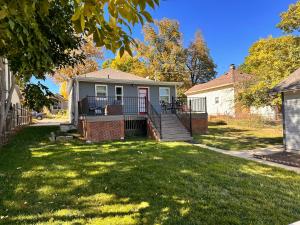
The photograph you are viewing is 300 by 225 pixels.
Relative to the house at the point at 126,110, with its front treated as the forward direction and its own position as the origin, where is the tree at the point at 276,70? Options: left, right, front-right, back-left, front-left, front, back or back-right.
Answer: left

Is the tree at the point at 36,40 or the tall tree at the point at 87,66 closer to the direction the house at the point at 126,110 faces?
the tree

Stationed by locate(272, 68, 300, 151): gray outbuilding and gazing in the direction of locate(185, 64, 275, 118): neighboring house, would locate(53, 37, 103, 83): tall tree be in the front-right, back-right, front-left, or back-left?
front-left

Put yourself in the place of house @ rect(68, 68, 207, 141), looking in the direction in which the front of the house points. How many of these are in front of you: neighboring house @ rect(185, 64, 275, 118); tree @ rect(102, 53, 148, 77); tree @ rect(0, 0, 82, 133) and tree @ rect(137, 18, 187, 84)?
1

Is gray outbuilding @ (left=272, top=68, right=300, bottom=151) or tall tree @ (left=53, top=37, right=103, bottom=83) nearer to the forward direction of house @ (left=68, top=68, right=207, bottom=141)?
the gray outbuilding

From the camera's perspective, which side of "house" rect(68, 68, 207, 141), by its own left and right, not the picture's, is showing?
front

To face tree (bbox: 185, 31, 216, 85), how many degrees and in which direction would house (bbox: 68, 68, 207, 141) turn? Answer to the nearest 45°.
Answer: approximately 135° to its left

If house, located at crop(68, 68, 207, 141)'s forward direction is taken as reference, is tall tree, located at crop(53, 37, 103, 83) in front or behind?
behind

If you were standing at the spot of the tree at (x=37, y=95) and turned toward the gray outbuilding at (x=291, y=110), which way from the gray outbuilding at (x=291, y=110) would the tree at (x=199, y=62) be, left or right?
left

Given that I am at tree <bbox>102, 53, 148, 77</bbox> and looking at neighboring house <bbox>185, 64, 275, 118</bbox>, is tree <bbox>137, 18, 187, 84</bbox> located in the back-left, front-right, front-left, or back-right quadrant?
front-left
